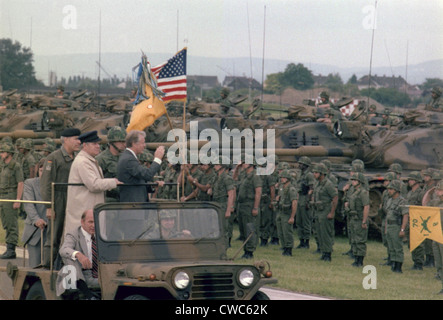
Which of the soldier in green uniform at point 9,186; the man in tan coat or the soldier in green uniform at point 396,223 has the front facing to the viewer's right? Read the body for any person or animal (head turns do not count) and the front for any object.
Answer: the man in tan coat

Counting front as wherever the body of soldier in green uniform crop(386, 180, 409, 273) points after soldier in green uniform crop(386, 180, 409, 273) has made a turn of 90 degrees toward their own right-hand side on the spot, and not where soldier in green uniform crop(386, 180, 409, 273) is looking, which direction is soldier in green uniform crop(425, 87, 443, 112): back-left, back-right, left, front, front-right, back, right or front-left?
front-right

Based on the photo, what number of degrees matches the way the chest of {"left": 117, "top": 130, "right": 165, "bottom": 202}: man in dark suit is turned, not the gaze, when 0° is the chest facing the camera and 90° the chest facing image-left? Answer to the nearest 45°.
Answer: approximately 270°

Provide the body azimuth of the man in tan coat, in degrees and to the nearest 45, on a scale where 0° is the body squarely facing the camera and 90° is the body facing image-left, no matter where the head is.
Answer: approximately 270°

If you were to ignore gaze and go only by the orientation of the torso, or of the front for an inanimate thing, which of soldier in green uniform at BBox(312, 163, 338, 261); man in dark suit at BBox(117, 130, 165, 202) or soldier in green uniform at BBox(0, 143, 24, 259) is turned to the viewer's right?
the man in dark suit

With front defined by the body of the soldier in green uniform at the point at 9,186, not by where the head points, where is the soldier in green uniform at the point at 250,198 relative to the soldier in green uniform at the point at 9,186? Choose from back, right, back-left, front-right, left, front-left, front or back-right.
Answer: back-left

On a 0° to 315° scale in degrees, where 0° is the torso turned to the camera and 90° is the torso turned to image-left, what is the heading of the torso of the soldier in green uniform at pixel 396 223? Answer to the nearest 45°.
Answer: approximately 45°

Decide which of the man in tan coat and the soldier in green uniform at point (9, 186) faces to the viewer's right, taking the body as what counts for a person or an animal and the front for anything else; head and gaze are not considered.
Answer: the man in tan coat
